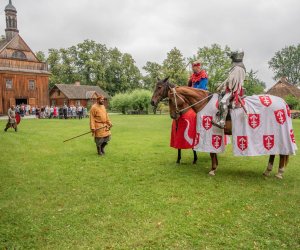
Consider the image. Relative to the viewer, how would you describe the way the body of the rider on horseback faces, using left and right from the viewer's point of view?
facing to the left of the viewer

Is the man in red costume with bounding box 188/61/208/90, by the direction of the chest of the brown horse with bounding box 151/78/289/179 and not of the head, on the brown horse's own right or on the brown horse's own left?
on the brown horse's own right

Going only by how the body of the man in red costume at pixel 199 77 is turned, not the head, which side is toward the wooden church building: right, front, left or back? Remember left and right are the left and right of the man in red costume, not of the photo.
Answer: right

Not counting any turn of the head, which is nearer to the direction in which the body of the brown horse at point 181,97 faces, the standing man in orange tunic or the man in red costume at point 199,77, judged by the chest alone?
the standing man in orange tunic

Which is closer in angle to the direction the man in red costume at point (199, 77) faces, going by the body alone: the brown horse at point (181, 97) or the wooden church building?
the brown horse

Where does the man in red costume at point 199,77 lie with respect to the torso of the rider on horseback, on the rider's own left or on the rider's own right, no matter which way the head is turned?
on the rider's own right

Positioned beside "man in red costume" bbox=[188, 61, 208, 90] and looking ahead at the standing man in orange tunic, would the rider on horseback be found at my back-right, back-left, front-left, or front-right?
back-left

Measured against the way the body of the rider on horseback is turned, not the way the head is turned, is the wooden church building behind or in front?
in front

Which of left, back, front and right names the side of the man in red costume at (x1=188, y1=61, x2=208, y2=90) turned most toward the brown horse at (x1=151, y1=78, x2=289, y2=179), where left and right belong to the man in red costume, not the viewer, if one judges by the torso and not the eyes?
front

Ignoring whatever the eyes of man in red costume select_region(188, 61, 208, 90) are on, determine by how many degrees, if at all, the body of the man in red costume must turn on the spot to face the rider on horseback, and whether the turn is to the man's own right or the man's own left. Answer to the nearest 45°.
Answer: approximately 90° to the man's own left

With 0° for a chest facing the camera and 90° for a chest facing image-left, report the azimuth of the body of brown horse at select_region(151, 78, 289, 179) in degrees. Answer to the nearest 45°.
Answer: approximately 90°

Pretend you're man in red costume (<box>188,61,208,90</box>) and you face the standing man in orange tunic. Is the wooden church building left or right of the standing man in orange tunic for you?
right

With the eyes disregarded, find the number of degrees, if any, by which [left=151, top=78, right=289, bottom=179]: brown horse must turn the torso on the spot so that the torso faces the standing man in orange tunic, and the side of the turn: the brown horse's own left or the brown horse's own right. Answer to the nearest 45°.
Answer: approximately 45° to the brown horse's own right

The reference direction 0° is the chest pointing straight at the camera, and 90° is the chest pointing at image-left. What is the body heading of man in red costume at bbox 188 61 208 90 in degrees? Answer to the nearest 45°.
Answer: approximately 45°
